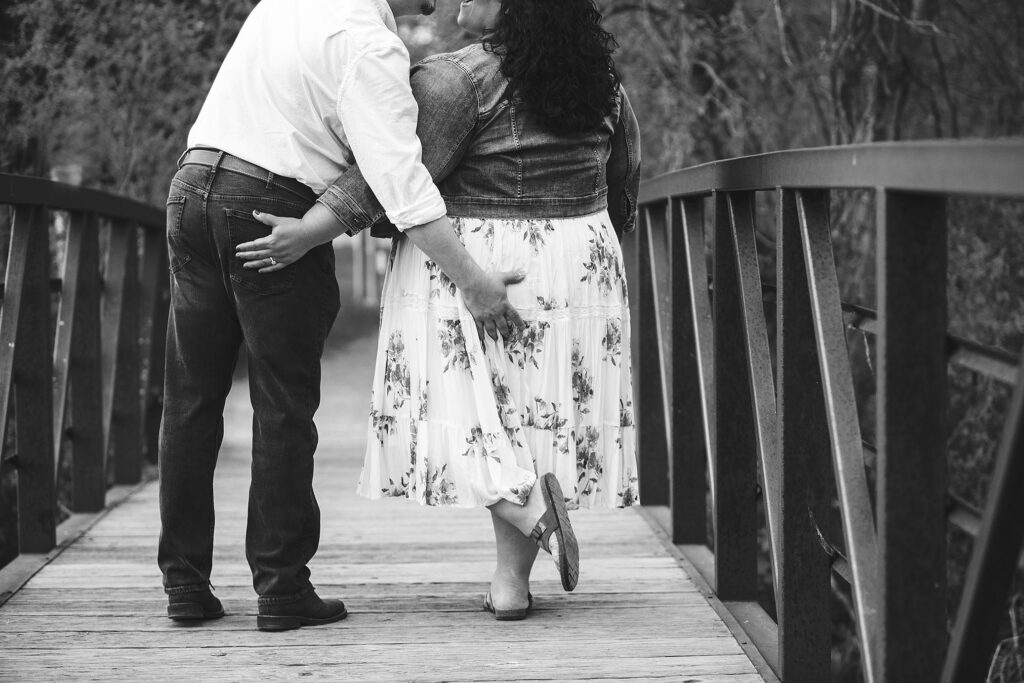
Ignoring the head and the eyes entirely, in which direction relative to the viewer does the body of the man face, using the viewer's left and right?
facing away from the viewer and to the right of the viewer

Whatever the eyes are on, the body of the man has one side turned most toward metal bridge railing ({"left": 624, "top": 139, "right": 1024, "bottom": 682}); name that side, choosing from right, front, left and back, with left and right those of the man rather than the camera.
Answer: right
